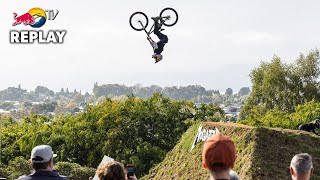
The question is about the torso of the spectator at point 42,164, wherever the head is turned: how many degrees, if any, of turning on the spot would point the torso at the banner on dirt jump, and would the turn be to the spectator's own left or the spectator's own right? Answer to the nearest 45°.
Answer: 0° — they already face it

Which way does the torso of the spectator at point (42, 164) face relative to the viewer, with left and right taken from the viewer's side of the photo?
facing away from the viewer and to the right of the viewer
